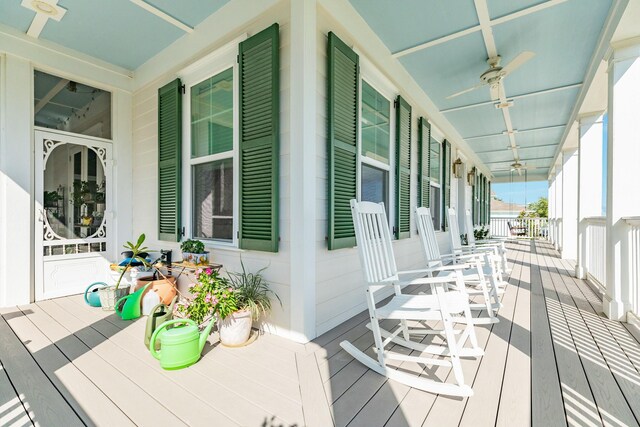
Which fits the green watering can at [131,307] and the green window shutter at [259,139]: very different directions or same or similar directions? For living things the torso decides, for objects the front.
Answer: very different directions

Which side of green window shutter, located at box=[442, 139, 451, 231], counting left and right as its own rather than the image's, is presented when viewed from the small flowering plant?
right

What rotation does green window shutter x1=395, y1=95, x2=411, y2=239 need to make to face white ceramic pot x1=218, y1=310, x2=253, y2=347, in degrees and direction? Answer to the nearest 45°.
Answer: approximately 135° to its right

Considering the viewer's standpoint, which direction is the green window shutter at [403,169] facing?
facing to the right of the viewer

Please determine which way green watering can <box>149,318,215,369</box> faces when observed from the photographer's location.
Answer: facing to the right of the viewer

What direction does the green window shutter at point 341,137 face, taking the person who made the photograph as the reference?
facing the viewer and to the right of the viewer

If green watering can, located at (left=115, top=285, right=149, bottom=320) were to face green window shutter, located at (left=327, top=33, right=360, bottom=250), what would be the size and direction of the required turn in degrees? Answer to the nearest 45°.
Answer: approximately 45° to its right

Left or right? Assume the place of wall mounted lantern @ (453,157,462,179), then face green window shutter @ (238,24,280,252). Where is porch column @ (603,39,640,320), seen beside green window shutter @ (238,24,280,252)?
left

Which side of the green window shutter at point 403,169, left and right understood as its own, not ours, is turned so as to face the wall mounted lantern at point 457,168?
left
